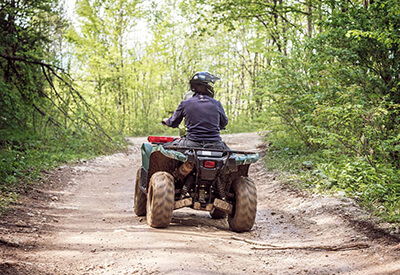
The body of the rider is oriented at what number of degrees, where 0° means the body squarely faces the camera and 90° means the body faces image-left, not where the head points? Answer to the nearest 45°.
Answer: approximately 180°

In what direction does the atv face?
away from the camera
